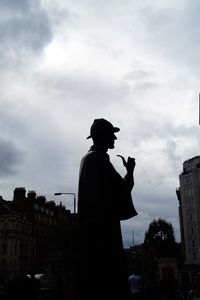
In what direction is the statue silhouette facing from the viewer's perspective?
to the viewer's right
